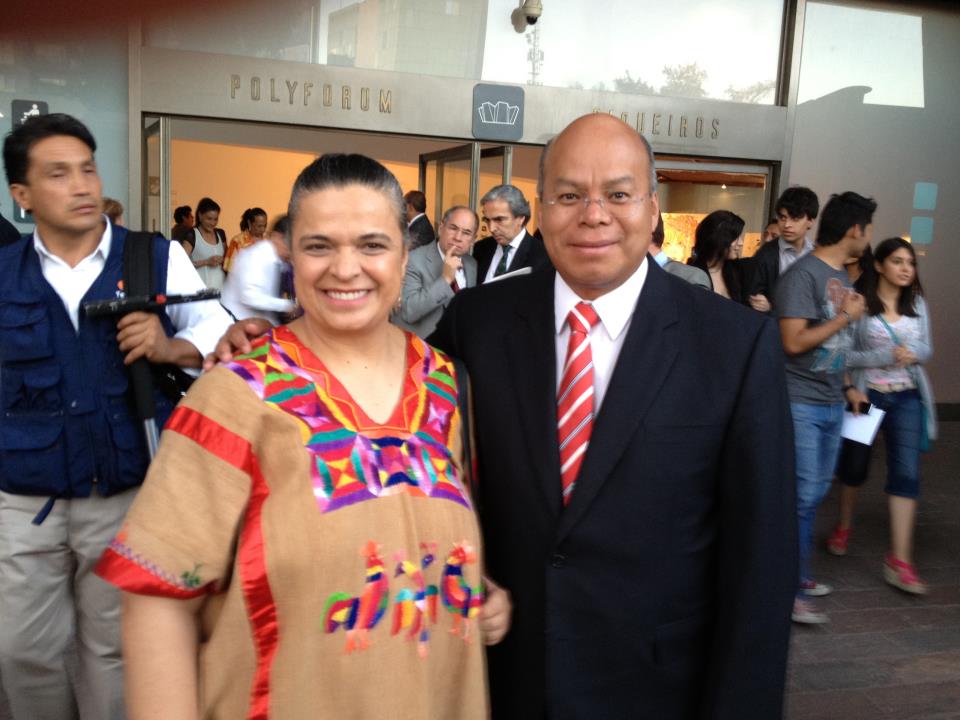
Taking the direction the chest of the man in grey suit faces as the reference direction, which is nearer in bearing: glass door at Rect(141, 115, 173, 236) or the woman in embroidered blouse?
the woman in embroidered blouse

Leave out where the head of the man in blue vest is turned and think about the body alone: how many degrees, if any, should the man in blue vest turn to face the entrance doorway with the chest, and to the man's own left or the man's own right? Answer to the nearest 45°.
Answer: approximately 135° to the man's own left

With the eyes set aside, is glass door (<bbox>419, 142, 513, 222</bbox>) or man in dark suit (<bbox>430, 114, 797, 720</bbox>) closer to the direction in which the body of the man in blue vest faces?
the man in dark suit

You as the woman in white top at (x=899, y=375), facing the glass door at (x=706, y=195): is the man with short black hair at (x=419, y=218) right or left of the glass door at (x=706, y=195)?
left

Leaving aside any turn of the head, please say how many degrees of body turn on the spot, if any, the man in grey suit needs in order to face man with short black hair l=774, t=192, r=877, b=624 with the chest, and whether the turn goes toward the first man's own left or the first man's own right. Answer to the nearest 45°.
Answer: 0° — they already face them

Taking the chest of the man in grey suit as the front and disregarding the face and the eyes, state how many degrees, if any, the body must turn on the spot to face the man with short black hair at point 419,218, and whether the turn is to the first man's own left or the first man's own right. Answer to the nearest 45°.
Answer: approximately 135° to the first man's own left
